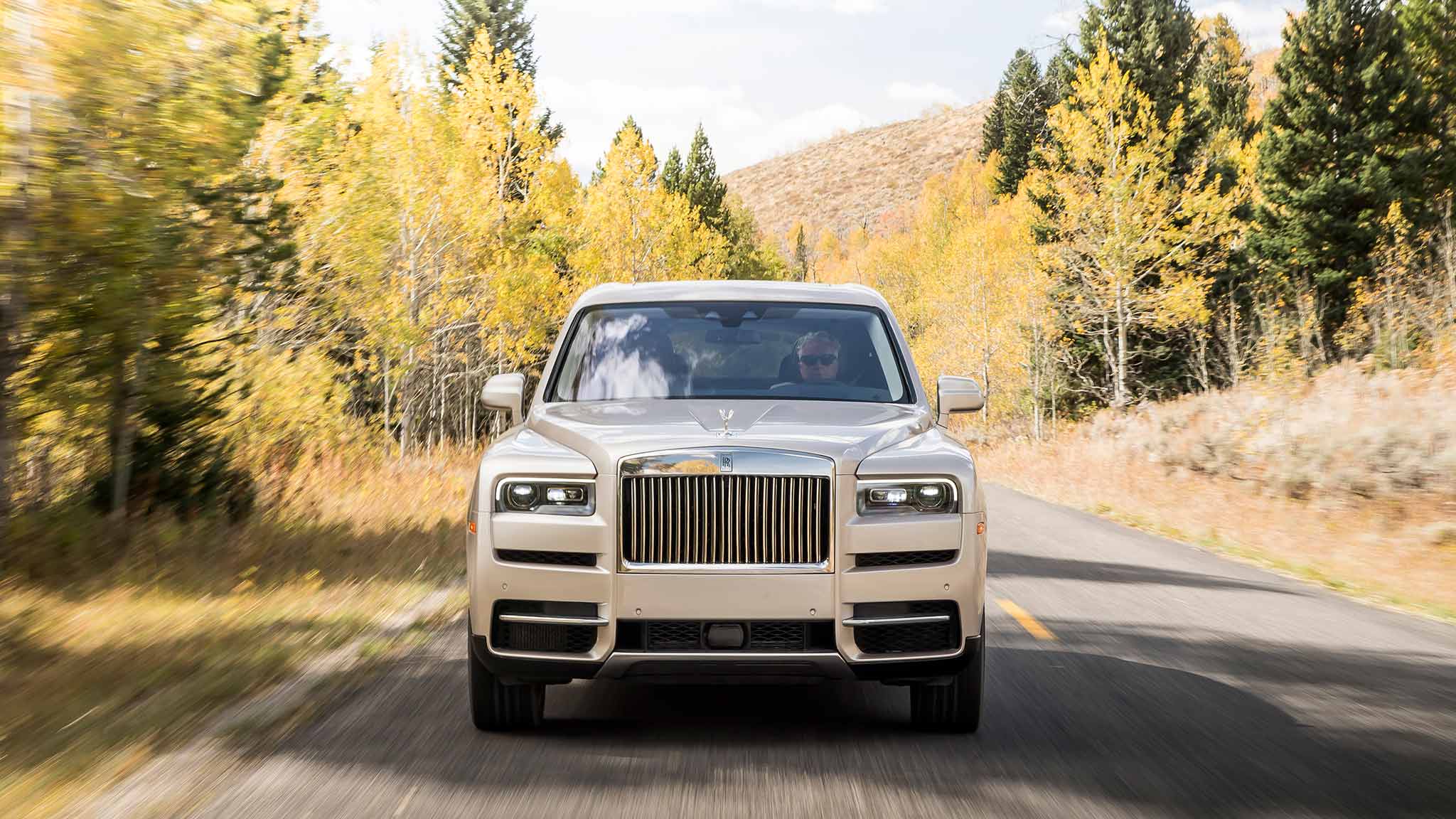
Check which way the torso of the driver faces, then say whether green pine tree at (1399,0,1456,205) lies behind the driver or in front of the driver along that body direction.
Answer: behind

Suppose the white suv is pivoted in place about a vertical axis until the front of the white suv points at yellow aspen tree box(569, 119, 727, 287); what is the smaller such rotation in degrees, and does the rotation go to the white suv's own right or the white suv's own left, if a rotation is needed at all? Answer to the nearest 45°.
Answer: approximately 180°

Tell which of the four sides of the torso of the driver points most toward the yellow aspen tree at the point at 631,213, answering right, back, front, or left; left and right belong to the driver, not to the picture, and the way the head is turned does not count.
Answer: back

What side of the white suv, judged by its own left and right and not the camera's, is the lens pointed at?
front

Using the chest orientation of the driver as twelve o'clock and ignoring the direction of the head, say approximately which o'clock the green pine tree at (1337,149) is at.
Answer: The green pine tree is roughly at 7 o'clock from the driver.

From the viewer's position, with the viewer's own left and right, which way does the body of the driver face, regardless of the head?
facing the viewer
